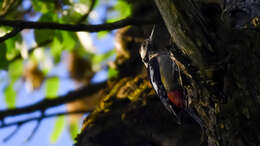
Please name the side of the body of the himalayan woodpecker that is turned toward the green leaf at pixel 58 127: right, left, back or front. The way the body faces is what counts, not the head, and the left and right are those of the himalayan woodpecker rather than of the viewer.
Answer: back
